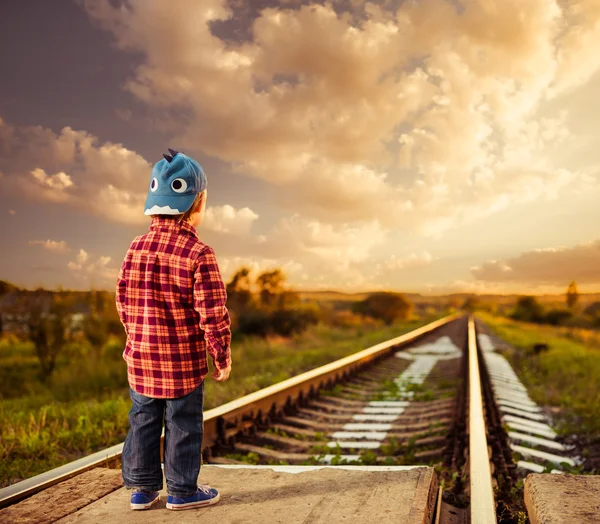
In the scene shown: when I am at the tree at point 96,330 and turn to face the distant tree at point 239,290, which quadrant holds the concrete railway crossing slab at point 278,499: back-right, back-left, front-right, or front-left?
back-right

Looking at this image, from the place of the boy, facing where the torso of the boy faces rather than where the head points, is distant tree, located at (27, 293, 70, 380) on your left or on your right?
on your left

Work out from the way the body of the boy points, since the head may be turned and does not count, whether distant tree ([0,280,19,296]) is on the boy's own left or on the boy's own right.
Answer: on the boy's own left

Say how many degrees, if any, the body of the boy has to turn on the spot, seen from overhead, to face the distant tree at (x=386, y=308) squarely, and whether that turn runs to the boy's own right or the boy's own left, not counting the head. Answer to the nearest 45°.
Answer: approximately 45° to the boy's own left

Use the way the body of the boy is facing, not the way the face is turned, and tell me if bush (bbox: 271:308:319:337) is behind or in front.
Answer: in front

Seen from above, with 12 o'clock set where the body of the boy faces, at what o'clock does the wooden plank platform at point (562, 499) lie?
The wooden plank platform is roughly at 2 o'clock from the boy.

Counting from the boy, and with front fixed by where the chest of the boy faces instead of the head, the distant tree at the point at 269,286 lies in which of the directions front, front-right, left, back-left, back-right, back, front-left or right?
front-left

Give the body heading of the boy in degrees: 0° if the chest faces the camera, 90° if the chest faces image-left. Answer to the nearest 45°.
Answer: approximately 225°
